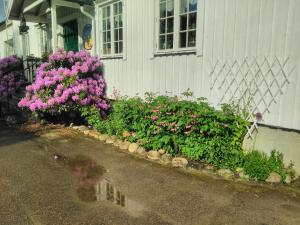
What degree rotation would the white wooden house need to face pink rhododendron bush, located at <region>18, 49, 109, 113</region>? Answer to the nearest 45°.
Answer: approximately 90° to its right

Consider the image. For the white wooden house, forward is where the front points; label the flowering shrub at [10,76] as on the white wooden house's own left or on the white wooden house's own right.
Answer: on the white wooden house's own right

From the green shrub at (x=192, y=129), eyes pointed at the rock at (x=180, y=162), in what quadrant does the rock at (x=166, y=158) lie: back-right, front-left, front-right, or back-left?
front-right

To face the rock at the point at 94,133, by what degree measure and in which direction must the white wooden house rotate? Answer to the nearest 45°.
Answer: approximately 90° to its right

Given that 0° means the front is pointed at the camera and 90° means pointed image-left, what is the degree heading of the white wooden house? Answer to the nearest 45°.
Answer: approximately 45°
